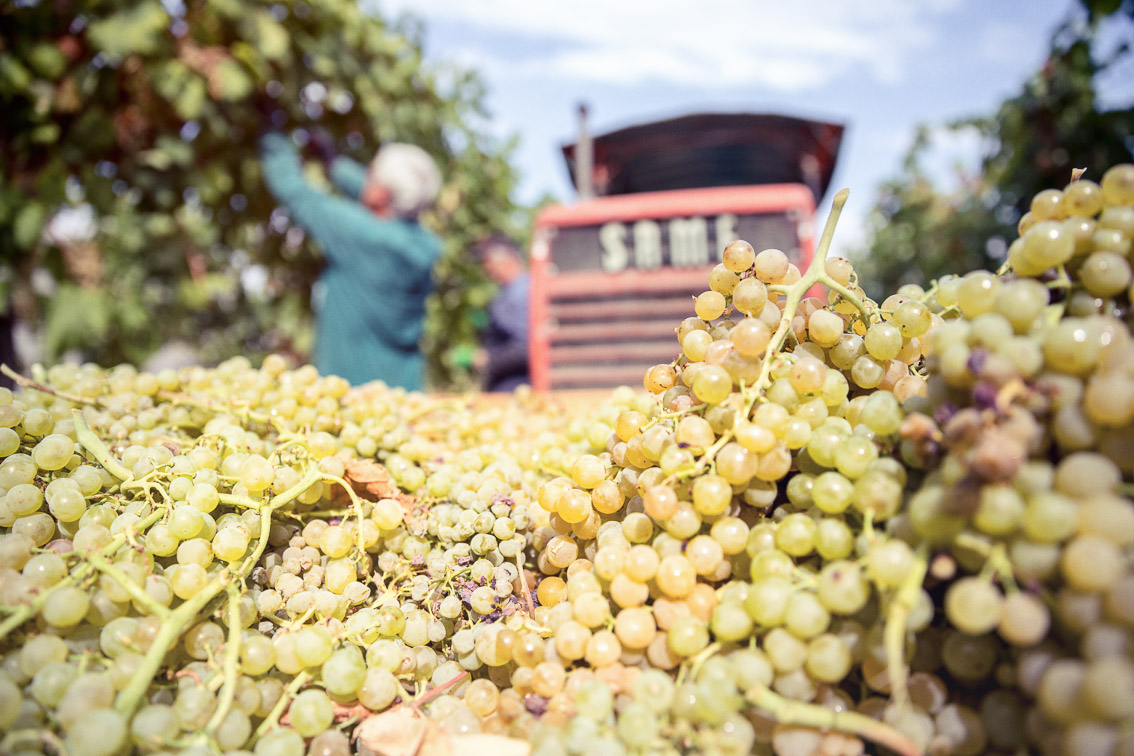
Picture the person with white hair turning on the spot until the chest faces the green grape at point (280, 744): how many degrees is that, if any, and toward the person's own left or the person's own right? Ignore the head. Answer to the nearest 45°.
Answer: approximately 135° to the person's own left

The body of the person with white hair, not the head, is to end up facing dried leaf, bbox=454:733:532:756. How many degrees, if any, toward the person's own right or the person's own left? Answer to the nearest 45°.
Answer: approximately 135° to the person's own left

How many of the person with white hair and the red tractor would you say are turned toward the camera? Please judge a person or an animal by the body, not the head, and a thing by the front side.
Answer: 1

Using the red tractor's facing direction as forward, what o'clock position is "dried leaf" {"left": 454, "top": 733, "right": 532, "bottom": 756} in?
The dried leaf is roughly at 12 o'clock from the red tractor.

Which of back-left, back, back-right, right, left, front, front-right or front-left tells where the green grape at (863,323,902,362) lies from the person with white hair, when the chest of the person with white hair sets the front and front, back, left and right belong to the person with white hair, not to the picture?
back-left

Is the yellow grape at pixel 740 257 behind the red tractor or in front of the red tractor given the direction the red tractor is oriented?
in front

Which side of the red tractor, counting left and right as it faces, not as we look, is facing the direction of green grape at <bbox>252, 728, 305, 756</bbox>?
front

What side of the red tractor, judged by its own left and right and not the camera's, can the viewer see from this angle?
front

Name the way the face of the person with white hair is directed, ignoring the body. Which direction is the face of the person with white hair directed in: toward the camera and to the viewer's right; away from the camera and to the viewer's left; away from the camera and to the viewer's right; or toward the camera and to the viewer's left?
away from the camera and to the viewer's left

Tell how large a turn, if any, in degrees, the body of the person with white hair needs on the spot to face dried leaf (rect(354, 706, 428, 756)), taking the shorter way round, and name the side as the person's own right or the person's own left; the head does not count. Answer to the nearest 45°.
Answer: approximately 135° to the person's own left

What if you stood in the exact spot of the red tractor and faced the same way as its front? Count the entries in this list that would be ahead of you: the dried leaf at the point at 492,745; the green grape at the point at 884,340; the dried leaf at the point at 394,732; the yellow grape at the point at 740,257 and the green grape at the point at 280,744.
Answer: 5

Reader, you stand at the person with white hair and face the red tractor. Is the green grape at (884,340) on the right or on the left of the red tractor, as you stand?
right

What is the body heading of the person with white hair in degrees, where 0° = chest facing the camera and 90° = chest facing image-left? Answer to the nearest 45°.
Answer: approximately 135°

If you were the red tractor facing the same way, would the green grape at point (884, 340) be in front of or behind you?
in front

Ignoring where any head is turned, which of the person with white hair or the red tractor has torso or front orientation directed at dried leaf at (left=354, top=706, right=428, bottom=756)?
the red tractor
